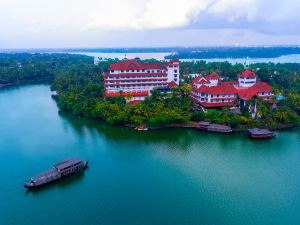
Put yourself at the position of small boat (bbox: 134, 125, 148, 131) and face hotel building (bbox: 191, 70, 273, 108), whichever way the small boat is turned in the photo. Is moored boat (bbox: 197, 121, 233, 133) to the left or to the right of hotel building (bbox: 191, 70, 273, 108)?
right

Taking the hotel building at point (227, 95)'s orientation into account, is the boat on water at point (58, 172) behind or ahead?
ahead

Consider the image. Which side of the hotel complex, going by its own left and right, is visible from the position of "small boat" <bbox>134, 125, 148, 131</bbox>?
front

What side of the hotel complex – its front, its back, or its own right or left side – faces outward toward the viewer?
front

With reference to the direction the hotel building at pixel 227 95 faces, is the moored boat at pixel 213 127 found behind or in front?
in front

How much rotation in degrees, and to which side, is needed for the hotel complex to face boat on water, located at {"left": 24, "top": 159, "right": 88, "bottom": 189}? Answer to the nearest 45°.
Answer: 0° — it already faces it

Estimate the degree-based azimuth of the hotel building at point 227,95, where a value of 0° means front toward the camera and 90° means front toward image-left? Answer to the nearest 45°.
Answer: approximately 0°

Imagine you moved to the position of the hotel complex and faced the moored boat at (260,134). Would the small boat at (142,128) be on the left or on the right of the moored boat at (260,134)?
right

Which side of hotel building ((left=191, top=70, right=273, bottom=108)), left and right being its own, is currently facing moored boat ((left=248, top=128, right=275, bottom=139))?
front
